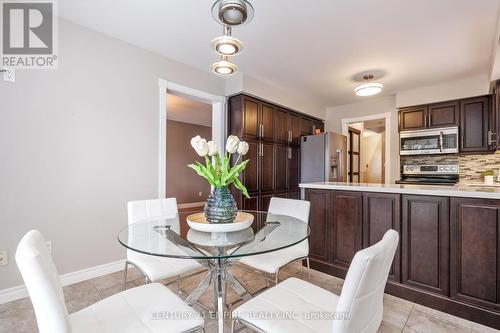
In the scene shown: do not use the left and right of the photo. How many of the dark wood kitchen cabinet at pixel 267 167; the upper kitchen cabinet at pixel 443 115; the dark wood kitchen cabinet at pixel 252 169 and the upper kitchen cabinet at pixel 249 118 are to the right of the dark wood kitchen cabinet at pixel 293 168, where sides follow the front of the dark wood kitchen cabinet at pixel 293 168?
3

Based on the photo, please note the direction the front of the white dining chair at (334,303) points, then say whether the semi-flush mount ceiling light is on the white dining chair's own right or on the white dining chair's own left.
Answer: on the white dining chair's own right

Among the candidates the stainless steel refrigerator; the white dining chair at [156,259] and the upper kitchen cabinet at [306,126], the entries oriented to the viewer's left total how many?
0

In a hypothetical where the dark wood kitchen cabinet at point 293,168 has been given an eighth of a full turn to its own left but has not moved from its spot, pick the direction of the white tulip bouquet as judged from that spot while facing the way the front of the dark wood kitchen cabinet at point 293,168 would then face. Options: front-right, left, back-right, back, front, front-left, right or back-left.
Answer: right

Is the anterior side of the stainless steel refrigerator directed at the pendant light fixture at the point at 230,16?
no

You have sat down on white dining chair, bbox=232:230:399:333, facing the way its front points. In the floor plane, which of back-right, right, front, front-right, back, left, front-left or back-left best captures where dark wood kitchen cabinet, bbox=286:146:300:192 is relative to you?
front-right

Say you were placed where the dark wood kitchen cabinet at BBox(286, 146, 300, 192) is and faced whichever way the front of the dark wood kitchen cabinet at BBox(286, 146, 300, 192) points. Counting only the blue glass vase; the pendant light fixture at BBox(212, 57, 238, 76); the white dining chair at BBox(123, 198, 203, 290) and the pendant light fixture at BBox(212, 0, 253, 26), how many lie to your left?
0

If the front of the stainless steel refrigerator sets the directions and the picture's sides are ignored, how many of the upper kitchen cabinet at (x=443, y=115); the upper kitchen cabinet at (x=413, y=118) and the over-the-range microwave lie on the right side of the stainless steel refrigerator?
0

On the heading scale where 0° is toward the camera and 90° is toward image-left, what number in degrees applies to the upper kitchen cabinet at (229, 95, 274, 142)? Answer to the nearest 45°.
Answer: approximately 315°

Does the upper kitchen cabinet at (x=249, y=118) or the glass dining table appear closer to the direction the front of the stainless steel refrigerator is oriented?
the glass dining table

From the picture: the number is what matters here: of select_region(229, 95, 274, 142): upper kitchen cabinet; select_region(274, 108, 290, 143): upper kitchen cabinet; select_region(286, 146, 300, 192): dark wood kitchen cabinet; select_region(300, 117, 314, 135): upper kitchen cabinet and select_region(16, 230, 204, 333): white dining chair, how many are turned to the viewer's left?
0

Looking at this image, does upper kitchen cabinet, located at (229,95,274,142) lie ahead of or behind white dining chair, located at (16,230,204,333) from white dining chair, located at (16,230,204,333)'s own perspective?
ahead

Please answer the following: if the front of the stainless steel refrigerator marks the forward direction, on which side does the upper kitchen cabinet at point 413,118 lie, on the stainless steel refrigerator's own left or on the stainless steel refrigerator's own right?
on the stainless steel refrigerator's own left

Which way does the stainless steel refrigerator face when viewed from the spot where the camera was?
facing the viewer and to the right of the viewer

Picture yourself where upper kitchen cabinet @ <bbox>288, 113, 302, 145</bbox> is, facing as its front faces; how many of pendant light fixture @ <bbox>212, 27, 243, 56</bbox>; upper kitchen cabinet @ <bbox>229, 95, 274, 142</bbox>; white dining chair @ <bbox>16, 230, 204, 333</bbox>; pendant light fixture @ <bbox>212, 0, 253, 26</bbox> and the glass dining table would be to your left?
0
